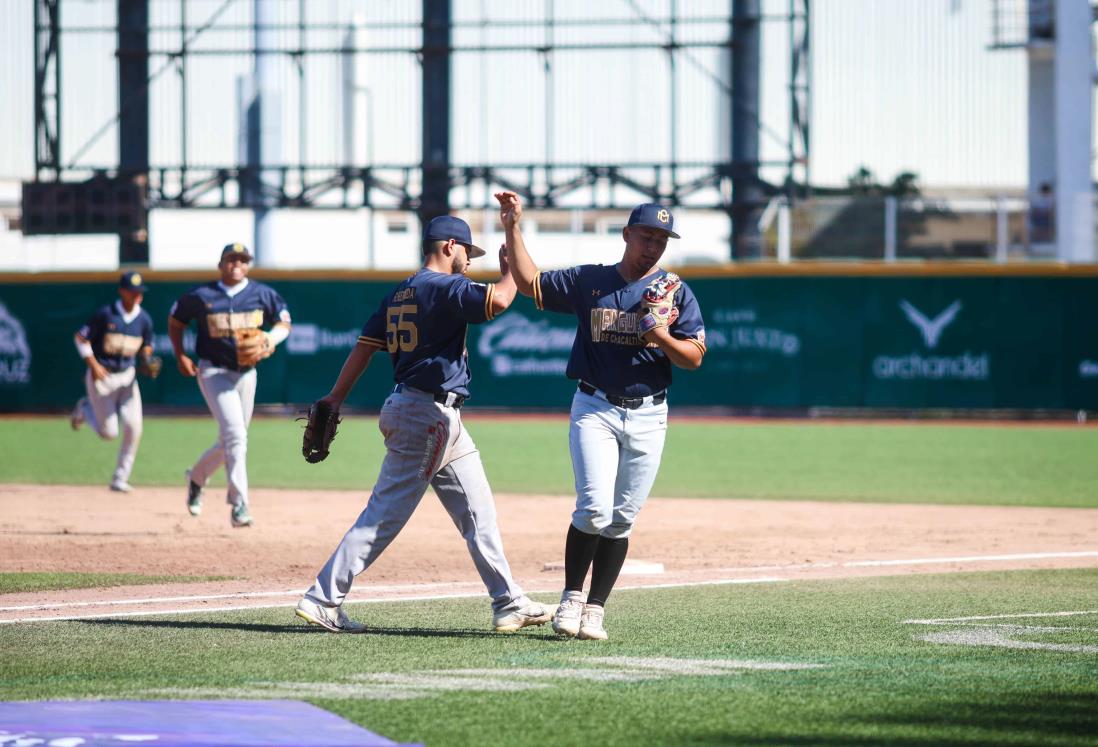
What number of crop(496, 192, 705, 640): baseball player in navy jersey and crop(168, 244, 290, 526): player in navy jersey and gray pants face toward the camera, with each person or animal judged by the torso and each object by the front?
2

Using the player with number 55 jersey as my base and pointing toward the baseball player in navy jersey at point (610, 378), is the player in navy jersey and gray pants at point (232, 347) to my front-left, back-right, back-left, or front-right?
back-left

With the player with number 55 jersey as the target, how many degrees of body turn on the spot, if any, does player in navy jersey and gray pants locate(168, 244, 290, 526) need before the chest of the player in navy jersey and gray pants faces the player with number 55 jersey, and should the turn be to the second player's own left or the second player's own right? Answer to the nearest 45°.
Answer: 0° — they already face them

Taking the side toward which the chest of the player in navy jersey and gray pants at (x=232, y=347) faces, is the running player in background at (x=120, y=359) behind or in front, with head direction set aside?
behind

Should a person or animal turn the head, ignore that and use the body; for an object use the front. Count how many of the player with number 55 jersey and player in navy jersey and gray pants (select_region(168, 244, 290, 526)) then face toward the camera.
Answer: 1

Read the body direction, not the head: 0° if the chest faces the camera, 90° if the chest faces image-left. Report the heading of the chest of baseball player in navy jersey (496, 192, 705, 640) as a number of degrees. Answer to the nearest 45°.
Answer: approximately 0°

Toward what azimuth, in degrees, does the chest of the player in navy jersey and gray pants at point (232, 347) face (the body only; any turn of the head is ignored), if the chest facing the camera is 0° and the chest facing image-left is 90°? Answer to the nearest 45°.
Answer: approximately 0°
